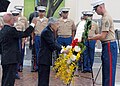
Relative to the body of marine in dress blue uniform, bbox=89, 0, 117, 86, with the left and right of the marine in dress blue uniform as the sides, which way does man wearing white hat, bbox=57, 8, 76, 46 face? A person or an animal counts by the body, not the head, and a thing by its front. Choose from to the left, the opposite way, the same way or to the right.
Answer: to the left

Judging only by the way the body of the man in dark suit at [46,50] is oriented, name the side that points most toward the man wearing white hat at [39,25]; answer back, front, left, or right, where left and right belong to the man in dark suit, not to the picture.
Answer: left

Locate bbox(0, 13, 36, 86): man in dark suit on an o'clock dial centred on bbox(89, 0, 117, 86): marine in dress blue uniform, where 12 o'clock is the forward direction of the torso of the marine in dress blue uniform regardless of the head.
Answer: The man in dark suit is roughly at 12 o'clock from the marine in dress blue uniform.

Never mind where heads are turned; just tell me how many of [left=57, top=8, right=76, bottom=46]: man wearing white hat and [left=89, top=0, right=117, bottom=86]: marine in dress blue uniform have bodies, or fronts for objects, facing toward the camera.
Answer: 1

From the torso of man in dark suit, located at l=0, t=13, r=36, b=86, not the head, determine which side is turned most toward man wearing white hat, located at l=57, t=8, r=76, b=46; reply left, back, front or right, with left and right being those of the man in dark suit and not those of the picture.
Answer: front

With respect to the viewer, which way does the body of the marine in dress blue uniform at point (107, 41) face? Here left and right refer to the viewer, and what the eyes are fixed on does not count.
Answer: facing to the left of the viewer

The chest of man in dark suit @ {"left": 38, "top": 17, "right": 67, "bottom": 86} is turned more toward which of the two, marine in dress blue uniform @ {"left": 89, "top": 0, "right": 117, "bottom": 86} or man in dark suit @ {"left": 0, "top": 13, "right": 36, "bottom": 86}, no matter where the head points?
the marine in dress blue uniform

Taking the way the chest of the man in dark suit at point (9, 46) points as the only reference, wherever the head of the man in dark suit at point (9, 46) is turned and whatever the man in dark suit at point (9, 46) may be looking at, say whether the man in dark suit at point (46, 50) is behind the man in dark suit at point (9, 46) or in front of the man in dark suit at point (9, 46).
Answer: in front

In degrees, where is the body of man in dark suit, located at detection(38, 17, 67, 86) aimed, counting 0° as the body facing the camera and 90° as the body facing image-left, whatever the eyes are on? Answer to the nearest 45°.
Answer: approximately 270°

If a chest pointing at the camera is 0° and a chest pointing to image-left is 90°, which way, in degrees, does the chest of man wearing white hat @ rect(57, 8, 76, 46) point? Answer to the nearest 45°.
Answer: approximately 0°

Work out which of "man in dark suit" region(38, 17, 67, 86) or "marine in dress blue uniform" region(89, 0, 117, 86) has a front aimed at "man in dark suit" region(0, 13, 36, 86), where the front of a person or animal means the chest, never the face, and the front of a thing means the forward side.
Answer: the marine in dress blue uniform

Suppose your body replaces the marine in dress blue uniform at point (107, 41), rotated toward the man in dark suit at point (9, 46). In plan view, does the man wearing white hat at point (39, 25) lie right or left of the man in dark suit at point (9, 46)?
right
